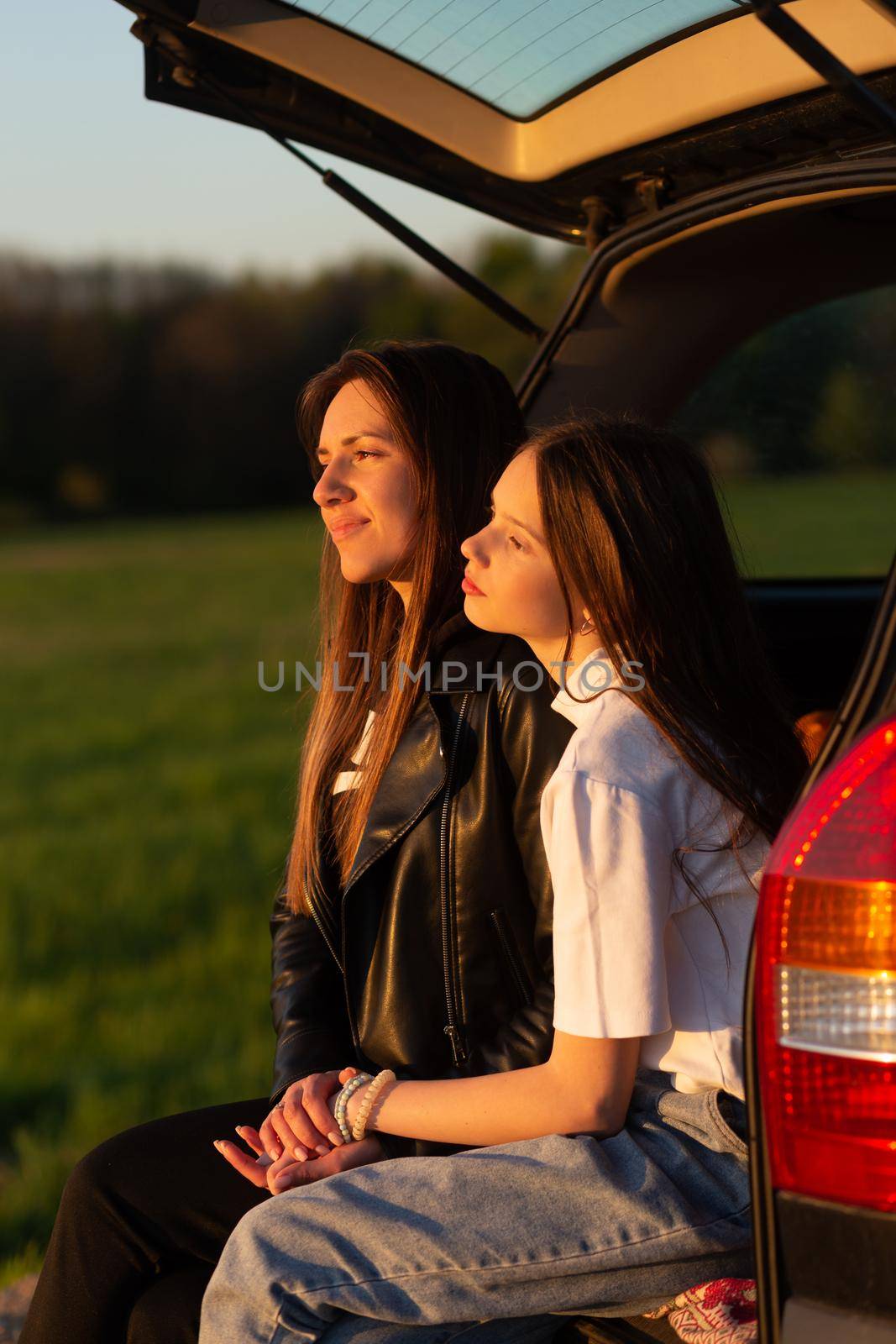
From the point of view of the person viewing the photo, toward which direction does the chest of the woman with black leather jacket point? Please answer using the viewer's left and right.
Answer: facing the viewer and to the left of the viewer

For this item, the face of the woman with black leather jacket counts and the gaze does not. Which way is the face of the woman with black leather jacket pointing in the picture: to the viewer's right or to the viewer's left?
to the viewer's left

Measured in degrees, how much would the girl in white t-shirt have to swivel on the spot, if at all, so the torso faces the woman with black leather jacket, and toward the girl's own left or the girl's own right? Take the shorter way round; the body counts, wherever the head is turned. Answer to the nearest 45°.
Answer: approximately 45° to the girl's own right

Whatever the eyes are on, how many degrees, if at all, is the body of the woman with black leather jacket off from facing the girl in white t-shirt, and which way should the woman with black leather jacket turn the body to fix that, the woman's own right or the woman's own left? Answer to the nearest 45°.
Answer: approximately 90° to the woman's own left

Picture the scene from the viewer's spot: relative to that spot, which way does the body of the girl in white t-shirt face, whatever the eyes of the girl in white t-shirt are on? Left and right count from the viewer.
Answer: facing to the left of the viewer

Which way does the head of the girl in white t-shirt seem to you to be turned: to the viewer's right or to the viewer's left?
to the viewer's left
